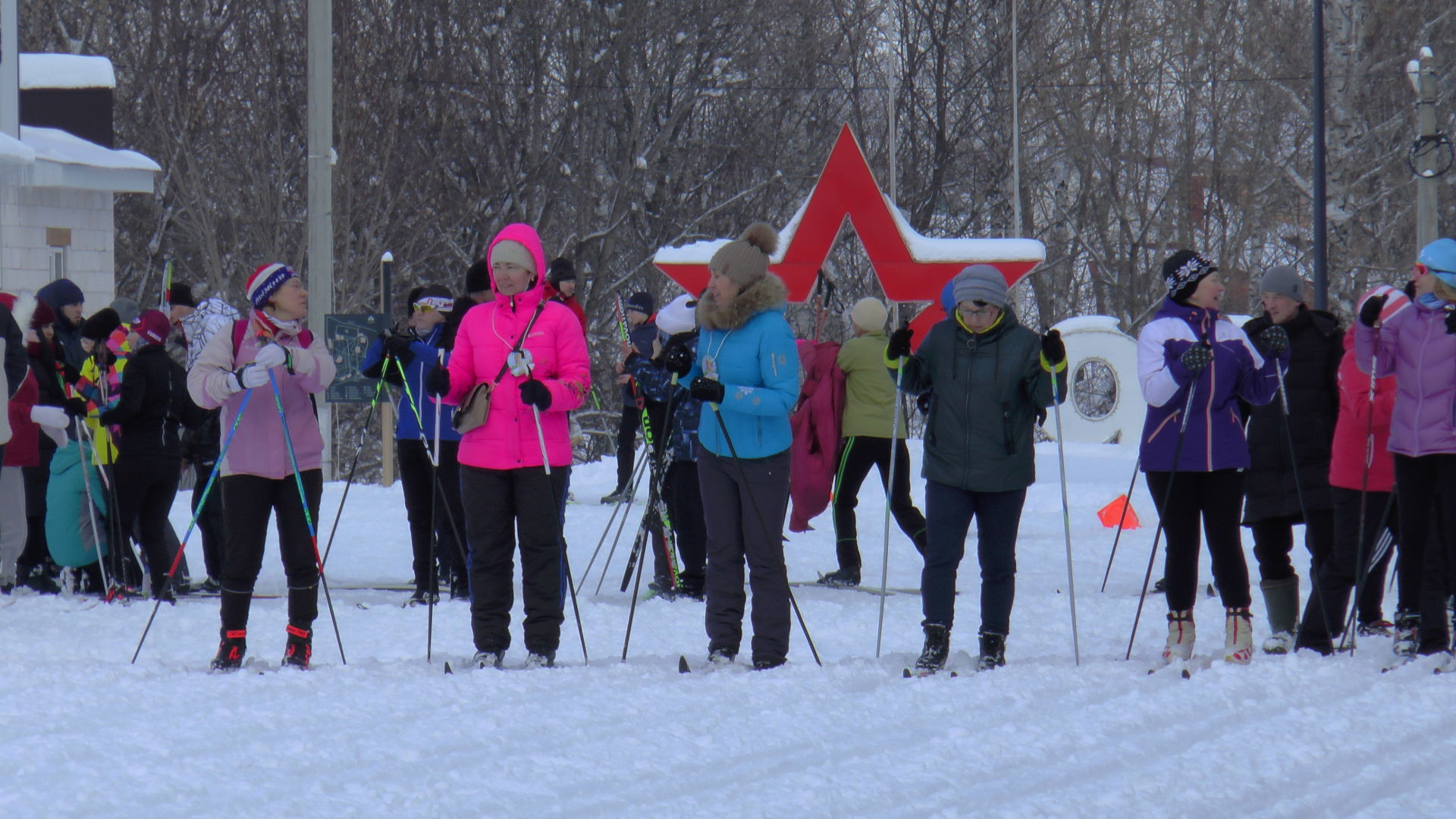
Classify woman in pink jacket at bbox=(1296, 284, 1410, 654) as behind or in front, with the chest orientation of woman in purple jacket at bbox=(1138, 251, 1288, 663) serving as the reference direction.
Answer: behind

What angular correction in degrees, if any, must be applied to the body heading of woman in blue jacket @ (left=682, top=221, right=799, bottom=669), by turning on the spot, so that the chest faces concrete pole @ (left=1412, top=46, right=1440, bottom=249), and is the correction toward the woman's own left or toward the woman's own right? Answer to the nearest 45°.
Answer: approximately 180°

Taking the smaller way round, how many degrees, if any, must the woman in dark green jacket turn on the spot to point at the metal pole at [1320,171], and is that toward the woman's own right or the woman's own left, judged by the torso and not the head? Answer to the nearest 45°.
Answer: approximately 180°

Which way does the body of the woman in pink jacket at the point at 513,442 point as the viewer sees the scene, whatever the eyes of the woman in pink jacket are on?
toward the camera

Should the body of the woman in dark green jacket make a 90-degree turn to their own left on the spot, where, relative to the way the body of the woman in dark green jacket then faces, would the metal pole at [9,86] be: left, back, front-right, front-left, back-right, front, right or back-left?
back-left

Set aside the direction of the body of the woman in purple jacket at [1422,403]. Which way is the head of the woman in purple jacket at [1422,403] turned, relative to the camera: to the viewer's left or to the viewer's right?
to the viewer's left

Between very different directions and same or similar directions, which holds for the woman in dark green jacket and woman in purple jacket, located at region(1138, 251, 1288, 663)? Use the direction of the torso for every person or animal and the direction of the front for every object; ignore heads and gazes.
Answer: same or similar directions

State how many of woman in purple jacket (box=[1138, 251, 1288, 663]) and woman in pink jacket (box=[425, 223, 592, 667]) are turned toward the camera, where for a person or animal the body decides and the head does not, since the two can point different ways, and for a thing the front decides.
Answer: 2

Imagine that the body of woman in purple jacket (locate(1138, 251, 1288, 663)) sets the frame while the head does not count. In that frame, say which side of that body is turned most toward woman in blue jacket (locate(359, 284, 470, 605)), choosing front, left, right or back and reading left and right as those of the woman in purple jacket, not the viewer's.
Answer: right

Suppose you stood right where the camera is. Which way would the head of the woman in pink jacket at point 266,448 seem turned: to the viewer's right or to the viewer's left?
to the viewer's right

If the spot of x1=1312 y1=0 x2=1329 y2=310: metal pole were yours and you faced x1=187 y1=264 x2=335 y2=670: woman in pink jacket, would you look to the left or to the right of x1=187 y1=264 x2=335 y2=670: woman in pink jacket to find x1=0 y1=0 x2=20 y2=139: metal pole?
right

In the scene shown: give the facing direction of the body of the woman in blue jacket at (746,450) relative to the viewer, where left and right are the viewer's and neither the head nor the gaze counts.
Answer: facing the viewer and to the left of the viewer

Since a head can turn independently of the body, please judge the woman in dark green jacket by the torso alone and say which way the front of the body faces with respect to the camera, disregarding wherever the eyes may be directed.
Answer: toward the camera

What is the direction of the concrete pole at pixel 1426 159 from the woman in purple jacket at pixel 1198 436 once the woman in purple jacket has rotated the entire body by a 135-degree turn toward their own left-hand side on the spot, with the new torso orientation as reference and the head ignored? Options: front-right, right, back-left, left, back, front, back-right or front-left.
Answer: front-left

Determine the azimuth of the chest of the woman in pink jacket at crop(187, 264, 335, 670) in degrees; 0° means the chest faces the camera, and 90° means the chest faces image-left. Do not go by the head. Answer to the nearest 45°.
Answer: approximately 0°

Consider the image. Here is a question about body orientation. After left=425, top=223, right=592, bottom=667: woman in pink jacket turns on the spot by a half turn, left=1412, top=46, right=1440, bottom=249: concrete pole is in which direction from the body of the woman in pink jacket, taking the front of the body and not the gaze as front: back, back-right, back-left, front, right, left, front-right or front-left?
front-right

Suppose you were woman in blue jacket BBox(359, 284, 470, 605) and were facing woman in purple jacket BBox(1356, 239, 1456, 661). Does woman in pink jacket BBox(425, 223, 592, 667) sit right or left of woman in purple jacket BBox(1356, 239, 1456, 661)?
right

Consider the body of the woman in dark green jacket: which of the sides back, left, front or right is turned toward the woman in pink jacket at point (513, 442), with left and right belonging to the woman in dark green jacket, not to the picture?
right
